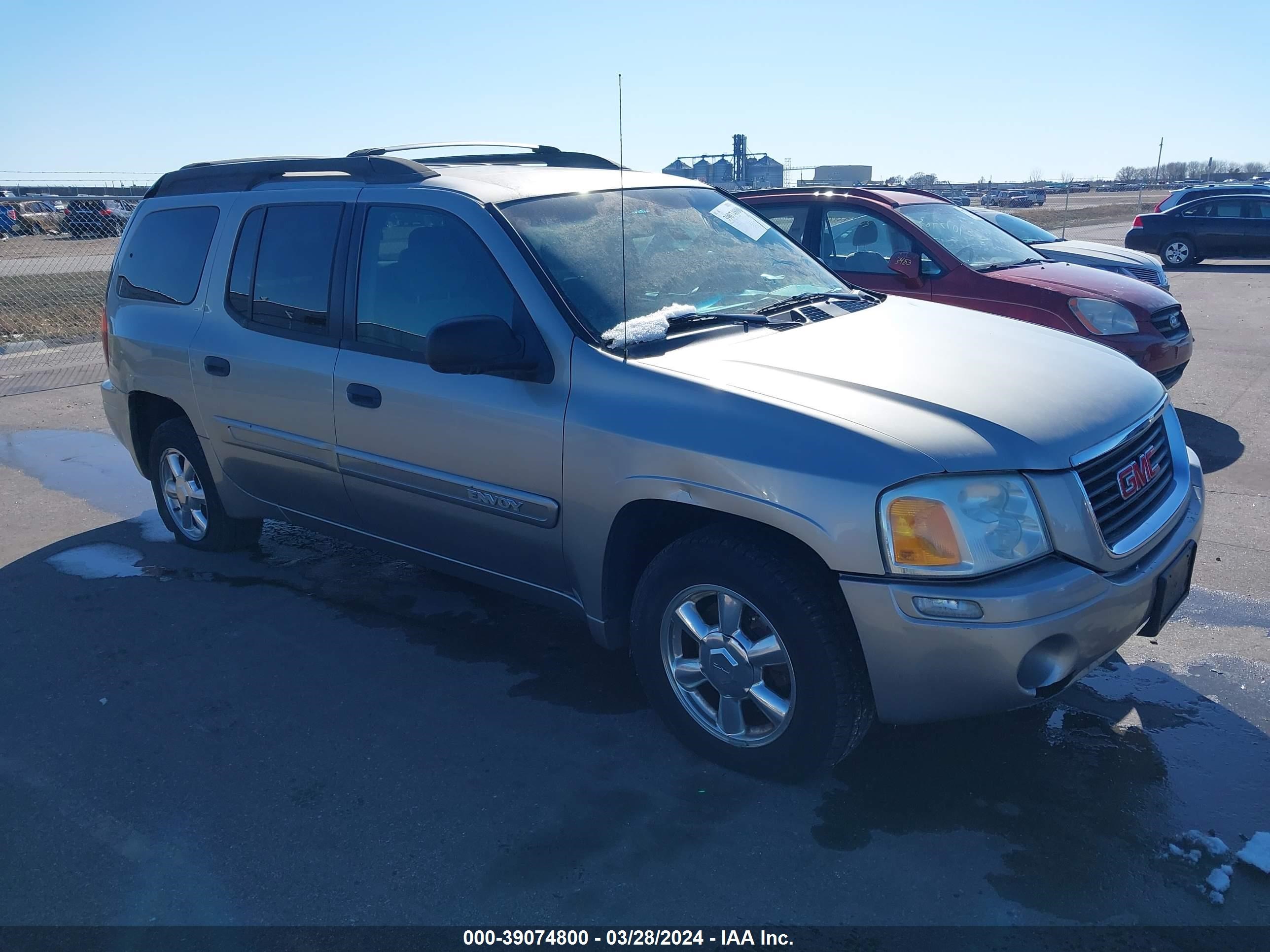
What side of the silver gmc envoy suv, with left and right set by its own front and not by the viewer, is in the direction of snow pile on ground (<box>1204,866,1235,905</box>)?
front

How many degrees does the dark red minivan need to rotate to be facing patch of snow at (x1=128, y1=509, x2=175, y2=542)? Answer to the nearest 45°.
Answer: approximately 90° to its right

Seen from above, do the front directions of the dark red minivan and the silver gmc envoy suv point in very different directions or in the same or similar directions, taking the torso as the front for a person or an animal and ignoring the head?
same or similar directions

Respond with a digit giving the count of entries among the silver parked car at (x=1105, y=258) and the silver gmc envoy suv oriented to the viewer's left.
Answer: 0

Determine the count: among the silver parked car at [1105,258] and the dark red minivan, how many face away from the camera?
0

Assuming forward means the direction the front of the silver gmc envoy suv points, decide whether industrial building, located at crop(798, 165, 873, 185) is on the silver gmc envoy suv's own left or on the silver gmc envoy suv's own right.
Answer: on the silver gmc envoy suv's own left

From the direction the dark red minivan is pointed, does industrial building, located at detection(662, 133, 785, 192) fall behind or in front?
behind

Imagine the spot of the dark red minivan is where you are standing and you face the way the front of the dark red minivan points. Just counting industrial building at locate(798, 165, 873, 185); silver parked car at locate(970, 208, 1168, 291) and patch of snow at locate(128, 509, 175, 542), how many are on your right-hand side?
1

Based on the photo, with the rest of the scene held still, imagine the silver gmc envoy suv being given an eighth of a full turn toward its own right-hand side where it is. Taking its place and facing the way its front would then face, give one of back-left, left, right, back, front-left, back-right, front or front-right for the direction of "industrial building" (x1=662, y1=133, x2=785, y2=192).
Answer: back

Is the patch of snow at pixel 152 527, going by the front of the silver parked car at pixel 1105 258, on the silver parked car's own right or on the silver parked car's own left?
on the silver parked car's own right

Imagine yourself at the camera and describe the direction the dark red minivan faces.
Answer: facing the viewer and to the right of the viewer

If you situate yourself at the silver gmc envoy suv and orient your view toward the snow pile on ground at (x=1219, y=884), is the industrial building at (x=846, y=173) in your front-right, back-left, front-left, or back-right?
back-left

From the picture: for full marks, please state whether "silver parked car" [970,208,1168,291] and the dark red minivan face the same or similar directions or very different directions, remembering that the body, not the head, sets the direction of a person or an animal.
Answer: same or similar directions

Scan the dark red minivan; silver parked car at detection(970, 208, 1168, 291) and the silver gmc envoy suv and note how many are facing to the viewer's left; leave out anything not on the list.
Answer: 0

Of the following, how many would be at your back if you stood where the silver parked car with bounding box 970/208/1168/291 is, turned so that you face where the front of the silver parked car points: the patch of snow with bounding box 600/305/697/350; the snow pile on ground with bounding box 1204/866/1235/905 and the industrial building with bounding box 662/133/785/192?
1
